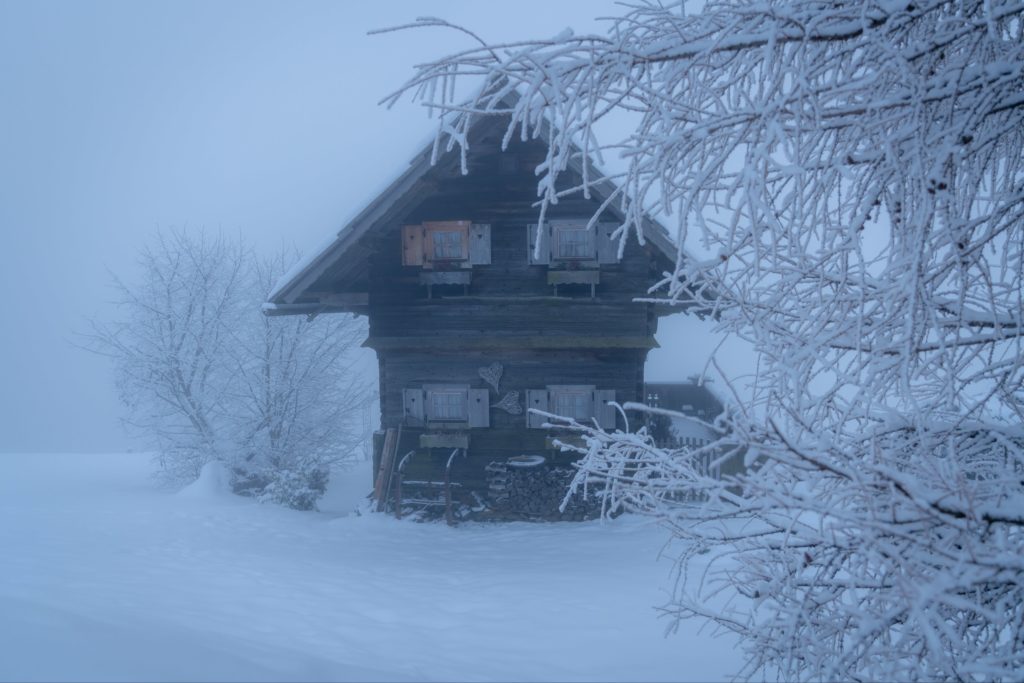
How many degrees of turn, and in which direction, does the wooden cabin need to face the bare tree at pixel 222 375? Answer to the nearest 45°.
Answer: approximately 135° to its right

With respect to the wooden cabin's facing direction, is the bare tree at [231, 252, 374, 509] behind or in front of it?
behind

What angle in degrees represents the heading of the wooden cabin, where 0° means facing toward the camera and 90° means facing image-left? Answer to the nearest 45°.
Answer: approximately 0°
